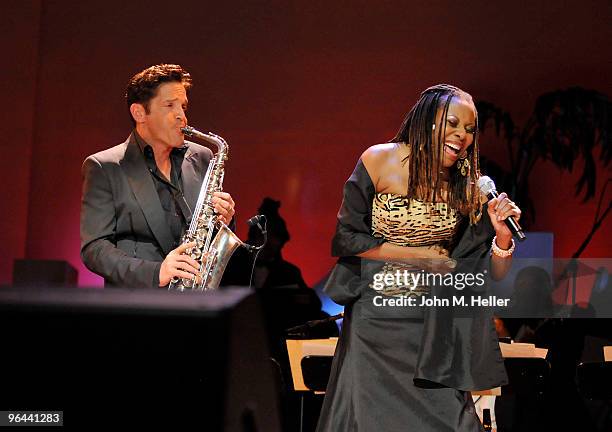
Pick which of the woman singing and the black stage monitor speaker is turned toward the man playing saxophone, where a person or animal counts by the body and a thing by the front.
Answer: the black stage monitor speaker

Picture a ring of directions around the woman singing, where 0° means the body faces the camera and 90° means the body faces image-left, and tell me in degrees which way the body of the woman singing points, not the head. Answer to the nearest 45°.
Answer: approximately 315°

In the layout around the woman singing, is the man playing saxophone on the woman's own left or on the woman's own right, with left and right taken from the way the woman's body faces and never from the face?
on the woman's own right

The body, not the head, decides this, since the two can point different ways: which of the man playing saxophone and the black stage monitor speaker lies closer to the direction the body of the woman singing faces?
the black stage monitor speaker

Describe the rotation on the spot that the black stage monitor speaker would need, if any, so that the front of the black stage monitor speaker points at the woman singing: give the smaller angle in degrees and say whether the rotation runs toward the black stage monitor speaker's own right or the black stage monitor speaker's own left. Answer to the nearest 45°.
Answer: approximately 45° to the black stage monitor speaker's own right

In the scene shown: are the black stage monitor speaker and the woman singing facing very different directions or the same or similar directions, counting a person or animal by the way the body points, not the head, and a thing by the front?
very different directions

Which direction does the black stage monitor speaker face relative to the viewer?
away from the camera

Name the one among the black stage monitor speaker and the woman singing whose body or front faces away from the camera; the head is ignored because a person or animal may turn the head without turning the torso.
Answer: the black stage monitor speaker

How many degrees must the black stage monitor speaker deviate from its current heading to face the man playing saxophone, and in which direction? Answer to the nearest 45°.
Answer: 0° — it already faces them

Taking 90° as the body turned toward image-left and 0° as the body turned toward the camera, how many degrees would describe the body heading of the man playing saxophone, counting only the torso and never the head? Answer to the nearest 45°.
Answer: approximately 315°
